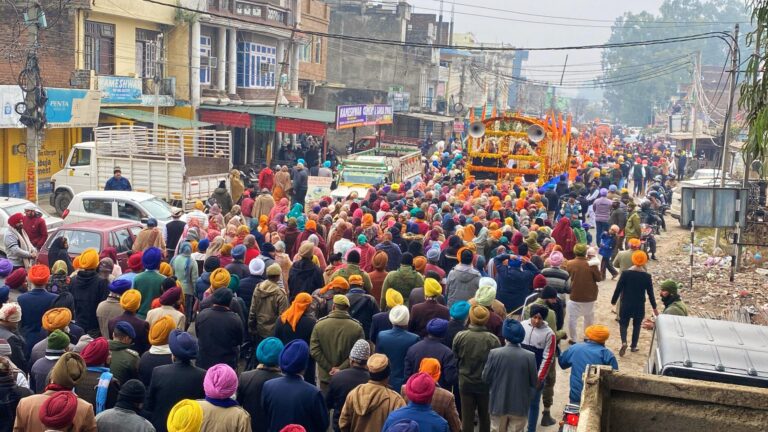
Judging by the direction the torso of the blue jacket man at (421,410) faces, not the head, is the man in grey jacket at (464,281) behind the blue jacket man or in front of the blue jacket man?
in front

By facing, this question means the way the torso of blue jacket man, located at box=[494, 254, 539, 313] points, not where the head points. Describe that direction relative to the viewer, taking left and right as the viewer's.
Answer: facing away from the viewer

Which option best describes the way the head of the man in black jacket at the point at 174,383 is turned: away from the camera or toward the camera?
away from the camera

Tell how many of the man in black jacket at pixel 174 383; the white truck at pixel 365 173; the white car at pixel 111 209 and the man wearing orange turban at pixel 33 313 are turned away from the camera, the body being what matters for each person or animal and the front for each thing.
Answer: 2

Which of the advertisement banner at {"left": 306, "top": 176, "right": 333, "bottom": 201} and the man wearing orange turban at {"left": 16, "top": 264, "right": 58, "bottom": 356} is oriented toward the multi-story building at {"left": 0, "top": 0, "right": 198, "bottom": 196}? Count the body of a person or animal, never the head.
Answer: the man wearing orange turban

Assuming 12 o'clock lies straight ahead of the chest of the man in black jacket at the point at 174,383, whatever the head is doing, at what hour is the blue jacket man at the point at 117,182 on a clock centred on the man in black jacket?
The blue jacket man is roughly at 12 o'clock from the man in black jacket.

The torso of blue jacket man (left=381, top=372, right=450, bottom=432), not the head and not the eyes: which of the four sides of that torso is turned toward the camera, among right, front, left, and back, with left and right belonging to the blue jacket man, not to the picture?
back

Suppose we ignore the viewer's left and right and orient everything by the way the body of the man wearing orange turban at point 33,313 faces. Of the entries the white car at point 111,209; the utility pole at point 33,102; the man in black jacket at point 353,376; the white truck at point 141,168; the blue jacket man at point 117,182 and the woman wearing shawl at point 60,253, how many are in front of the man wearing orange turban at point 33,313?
5

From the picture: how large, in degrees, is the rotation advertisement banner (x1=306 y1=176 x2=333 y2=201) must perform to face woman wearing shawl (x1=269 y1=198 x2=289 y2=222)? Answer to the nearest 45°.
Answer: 0° — it already faces them

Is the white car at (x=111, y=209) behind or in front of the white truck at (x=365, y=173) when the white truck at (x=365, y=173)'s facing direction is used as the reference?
in front

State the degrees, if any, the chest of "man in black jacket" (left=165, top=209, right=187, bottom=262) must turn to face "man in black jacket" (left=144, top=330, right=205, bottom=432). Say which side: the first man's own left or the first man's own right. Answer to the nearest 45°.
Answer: approximately 180°

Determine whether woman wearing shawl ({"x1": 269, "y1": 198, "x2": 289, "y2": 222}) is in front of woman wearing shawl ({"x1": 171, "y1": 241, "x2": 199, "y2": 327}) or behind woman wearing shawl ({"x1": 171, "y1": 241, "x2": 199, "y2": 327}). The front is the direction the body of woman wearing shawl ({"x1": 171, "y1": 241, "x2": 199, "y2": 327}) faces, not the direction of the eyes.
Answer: in front

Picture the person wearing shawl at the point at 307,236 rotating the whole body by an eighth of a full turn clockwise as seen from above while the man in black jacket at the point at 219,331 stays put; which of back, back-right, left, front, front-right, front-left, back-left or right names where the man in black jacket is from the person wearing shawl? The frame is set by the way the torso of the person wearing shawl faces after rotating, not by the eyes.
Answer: back-right

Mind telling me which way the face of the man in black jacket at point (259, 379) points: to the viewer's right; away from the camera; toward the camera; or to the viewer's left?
away from the camera

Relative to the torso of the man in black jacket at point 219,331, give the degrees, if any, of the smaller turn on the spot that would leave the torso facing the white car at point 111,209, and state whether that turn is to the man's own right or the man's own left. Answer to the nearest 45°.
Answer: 0° — they already face it

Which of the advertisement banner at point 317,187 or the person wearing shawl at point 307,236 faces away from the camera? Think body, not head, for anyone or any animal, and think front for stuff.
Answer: the person wearing shawl

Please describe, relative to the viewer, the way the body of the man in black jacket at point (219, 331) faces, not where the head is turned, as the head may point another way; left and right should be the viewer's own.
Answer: facing away from the viewer
